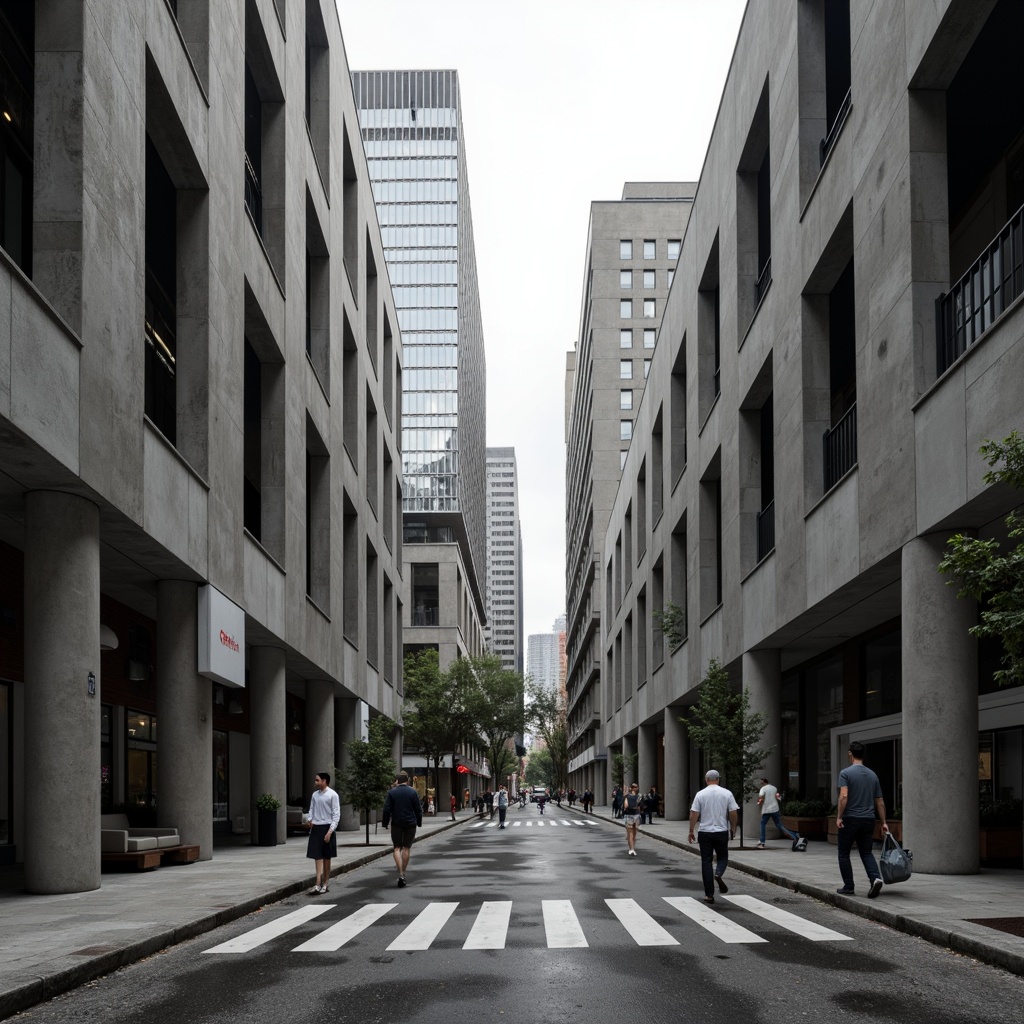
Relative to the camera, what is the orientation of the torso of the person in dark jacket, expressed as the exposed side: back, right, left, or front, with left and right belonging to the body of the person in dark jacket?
back

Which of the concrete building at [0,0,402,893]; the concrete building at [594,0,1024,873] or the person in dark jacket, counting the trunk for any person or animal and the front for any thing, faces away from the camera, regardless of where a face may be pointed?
the person in dark jacket

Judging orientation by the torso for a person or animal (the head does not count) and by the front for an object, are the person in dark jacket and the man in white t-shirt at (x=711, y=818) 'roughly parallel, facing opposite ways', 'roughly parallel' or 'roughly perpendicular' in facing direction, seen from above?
roughly parallel

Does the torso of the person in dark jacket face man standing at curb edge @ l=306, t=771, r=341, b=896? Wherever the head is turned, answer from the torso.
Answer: no

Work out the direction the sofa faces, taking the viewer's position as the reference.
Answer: facing the viewer and to the right of the viewer

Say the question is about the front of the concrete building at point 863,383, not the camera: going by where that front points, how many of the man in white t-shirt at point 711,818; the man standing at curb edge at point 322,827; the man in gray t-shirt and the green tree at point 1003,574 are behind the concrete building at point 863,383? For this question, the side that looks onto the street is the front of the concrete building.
0

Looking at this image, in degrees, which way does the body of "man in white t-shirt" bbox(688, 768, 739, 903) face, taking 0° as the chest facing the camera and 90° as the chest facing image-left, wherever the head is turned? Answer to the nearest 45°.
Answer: approximately 180°

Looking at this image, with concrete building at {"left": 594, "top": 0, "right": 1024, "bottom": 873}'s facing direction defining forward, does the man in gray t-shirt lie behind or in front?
in front

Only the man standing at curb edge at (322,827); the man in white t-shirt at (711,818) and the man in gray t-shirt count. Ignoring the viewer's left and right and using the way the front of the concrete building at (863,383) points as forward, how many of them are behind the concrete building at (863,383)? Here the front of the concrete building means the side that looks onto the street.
0

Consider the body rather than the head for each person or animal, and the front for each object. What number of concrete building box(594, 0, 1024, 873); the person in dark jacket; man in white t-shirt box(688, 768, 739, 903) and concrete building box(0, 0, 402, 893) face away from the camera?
2

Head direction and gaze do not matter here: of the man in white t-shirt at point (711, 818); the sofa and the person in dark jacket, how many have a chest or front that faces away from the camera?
2
